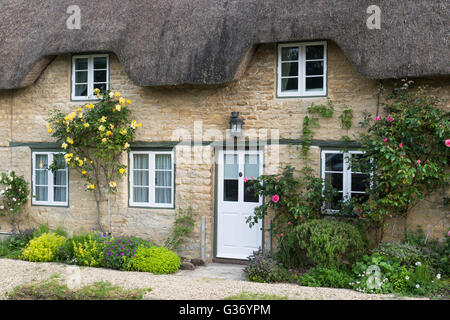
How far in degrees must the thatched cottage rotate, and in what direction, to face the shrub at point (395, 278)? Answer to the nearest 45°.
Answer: approximately 45° to its left

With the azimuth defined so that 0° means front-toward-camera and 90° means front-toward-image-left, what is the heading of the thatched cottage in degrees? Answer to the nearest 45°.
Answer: approximately 0°
